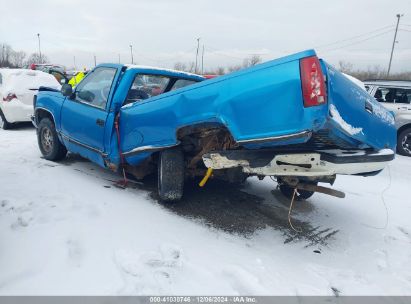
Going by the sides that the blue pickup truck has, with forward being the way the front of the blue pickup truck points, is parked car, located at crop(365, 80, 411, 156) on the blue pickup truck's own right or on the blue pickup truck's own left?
on the blue pickup truck's own right

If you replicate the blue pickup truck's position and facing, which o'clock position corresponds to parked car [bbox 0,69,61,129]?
The parked car is roughly at 12 o'clock from the blue pickup truck.

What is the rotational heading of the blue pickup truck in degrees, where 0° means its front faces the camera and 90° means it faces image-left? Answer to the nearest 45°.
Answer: approximately 135°

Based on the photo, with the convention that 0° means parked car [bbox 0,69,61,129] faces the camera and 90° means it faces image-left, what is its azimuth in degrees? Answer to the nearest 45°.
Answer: approximately 135°

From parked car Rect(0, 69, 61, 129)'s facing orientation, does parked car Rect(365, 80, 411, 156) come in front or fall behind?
behind

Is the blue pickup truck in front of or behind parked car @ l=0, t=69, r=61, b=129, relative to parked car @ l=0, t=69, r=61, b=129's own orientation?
behind
